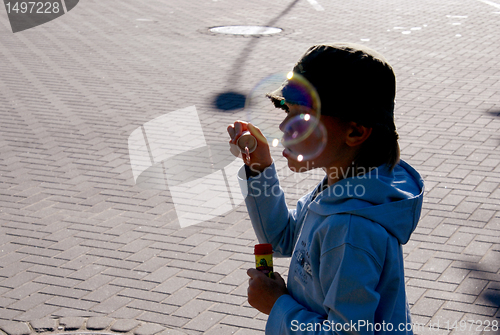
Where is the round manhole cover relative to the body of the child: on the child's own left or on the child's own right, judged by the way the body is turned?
on the child's own right

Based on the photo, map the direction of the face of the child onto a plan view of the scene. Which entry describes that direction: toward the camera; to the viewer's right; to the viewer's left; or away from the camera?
to the viewer's left

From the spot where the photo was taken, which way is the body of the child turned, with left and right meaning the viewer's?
facing to the left of the viewer
